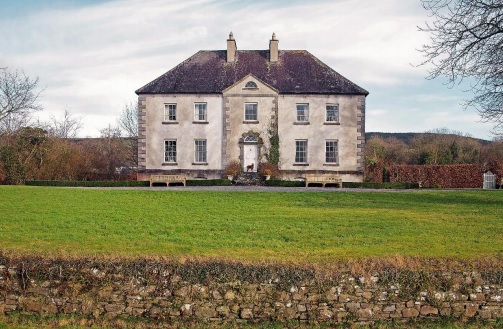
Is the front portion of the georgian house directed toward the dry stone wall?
yes

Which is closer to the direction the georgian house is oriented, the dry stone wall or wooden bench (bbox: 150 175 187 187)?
the dry stone wall

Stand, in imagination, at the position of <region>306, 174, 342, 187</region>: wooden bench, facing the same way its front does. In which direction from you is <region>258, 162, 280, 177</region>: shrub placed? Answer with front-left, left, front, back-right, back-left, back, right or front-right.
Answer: back-right

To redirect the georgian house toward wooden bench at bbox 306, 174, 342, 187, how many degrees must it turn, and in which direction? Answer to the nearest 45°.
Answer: approximately 45° to its left

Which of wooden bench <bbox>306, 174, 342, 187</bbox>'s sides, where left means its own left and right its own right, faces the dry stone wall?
front

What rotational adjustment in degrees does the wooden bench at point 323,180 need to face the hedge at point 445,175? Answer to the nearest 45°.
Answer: approximately 135° to its left

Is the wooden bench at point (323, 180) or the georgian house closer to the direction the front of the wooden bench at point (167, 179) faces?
the wooden bench

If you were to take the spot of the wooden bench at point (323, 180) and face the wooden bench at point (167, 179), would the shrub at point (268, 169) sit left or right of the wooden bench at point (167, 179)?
right

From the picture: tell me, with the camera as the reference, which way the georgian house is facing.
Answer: facing the viewer

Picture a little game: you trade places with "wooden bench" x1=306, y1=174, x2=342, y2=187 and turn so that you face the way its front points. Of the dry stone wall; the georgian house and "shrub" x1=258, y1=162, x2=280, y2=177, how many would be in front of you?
1

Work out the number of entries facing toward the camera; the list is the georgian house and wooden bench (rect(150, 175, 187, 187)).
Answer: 2

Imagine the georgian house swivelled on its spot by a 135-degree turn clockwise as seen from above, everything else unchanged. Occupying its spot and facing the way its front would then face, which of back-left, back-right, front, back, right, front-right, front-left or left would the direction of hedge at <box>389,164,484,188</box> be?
back-right

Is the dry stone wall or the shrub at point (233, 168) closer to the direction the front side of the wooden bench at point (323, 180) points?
the dry stone wall

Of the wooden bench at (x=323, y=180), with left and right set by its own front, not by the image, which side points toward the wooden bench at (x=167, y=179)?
right

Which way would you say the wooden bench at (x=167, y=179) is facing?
toward the camera

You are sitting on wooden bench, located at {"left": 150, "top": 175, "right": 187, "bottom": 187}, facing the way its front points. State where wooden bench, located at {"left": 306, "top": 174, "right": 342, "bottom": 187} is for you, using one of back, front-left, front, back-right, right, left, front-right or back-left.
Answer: left
